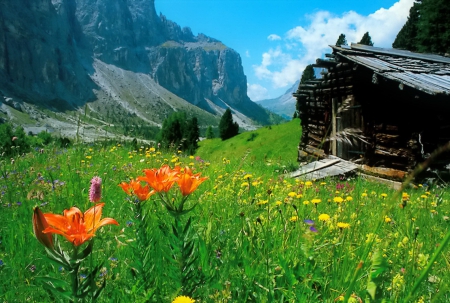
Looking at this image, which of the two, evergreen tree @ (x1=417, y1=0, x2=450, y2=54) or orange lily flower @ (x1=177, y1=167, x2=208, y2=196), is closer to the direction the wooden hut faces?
the orange lily flower

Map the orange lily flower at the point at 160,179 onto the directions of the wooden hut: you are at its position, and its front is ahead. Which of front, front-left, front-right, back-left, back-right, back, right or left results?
front-left

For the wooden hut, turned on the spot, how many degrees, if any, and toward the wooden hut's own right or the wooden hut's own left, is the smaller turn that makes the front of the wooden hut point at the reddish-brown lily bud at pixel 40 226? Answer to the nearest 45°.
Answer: approximately 45° to the wooden hut's own left

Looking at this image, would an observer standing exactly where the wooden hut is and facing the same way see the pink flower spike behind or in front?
in front

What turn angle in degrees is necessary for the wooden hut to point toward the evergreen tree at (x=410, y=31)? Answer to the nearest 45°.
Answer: approximately 135° to its right

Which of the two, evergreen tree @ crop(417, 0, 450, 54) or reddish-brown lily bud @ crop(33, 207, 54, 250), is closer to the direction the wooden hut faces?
the reddish-brown lily bud

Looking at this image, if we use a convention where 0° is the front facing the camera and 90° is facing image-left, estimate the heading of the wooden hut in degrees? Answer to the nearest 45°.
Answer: approximately 45°

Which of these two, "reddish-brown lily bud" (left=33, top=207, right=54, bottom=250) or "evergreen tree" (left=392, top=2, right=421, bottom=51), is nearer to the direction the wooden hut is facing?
the reddish-brown lily bud

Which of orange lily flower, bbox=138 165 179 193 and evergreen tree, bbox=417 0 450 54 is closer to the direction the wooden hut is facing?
the orange lily flower

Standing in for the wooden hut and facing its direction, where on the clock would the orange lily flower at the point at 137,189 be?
The orange lily flower is roughly at 11 o'clock from the wooden hut.

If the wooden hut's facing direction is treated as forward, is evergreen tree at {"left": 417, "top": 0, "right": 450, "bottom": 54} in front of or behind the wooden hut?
behind
